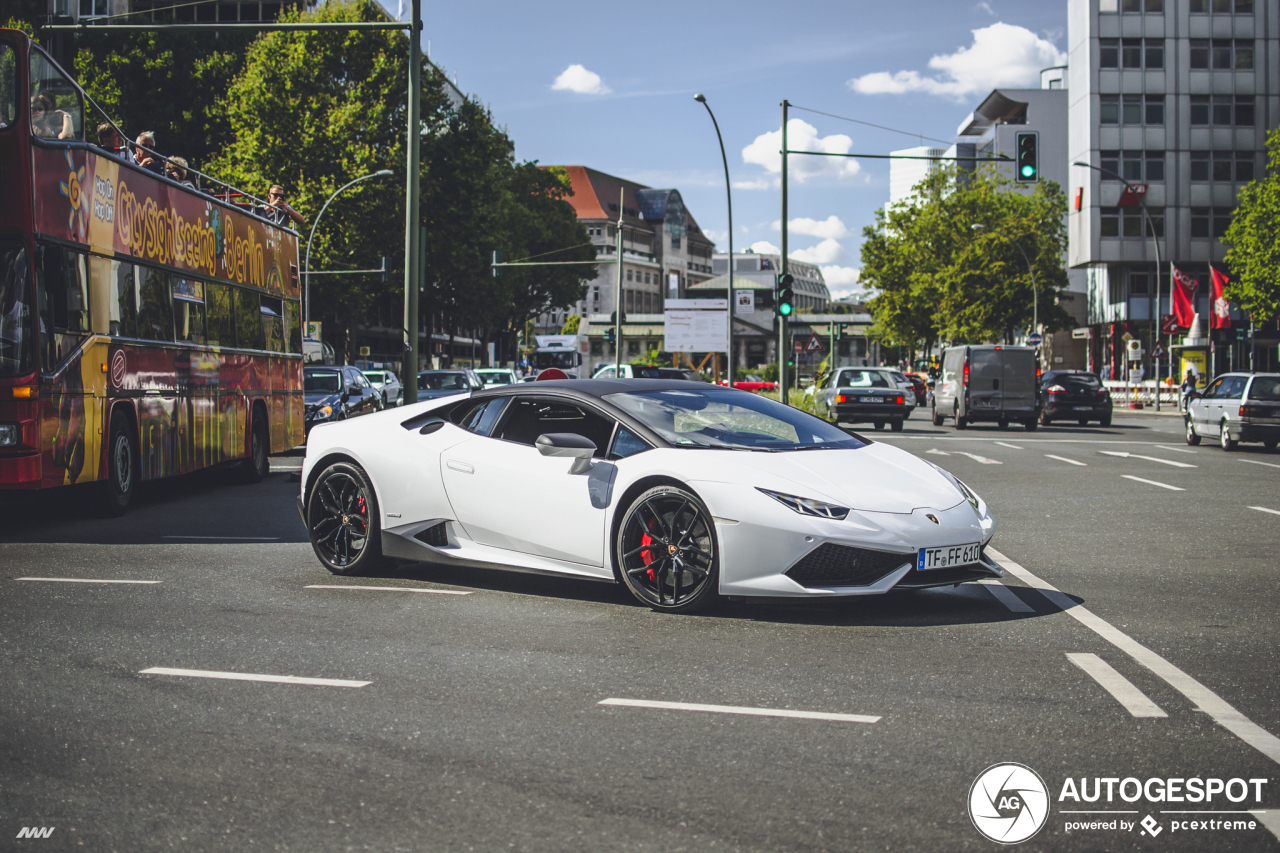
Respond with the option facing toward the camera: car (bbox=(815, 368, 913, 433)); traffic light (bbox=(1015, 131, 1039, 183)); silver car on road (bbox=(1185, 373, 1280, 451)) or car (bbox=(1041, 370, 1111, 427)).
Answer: the traffic light

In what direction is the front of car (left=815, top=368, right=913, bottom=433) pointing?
away from the camera

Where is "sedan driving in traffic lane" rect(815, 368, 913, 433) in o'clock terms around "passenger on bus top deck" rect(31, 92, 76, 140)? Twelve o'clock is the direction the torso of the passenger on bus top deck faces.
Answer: The sedan driving in traffic lane is roughly at 6 o'clock from the passenger on bus top deck.

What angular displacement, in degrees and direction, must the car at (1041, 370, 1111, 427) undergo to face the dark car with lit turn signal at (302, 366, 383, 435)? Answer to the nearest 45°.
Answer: approximately 135° to its left

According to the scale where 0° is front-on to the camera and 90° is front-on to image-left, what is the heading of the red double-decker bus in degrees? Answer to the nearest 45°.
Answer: approximately 45°

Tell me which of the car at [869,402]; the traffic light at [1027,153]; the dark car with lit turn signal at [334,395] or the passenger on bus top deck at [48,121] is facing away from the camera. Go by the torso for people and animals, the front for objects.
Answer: the car at [869,402]

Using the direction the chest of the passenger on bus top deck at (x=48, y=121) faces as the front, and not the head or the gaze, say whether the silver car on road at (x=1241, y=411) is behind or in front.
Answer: behind

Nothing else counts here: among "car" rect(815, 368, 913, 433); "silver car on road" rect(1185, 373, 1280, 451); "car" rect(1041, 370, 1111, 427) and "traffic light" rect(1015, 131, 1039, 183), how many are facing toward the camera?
1

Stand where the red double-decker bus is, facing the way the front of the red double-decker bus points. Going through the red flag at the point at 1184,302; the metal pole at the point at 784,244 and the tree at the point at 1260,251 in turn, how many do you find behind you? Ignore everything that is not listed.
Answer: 3

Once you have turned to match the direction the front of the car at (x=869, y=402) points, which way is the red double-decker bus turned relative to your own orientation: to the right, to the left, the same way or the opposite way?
the opposite way

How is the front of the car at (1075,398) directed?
away from the camera

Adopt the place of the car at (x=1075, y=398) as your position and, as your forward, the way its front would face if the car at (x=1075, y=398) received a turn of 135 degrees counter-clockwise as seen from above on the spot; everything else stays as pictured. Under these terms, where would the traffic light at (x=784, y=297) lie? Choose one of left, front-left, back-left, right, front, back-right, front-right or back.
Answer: front

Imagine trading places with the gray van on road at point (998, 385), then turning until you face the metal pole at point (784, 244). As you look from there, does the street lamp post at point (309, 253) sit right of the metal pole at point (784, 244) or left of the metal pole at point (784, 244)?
right
